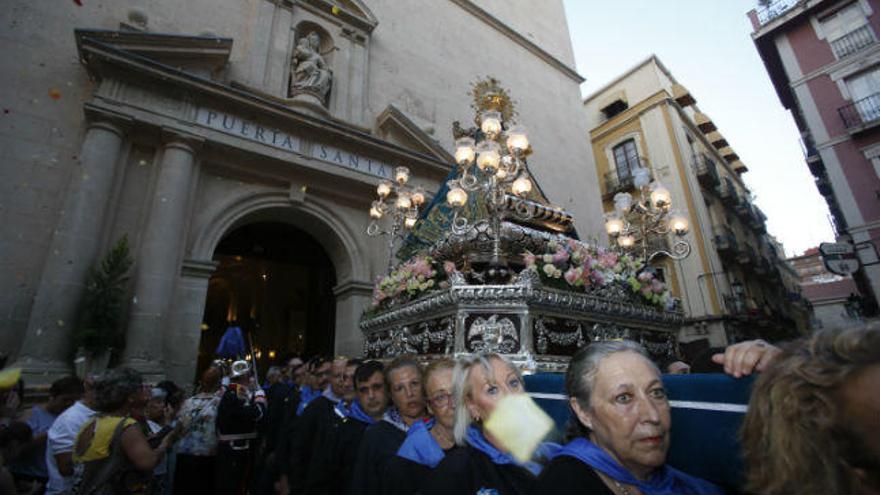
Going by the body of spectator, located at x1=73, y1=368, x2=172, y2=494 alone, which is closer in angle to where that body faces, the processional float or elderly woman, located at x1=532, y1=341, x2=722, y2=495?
the processional float

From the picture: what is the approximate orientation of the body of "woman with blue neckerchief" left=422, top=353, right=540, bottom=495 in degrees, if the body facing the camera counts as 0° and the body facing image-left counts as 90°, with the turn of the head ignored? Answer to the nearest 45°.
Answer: approximately 315°

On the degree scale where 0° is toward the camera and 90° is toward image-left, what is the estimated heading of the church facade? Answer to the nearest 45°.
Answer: approximately 315°

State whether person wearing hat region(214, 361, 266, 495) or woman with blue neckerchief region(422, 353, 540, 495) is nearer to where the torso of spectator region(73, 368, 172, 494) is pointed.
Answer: the person wearing hat

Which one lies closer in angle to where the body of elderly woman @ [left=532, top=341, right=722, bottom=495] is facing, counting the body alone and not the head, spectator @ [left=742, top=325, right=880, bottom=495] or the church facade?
the spectator

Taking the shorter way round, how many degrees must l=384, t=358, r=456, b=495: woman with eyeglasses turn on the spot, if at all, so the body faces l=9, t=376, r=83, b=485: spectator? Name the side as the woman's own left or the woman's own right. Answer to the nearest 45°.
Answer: approximately 135° to the woman's own right

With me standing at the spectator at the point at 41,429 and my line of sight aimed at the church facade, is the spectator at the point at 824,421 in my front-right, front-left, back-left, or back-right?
back-right
